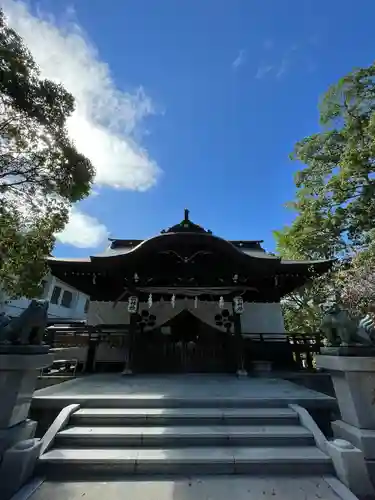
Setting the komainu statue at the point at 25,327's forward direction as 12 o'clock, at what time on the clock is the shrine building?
The shrine building is roughly at 11 o'clock from the komainu statue.

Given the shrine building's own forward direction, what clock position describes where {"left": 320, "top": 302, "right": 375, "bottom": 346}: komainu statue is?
The komainu statue is roughly at 11 o'clock from the shrine building.

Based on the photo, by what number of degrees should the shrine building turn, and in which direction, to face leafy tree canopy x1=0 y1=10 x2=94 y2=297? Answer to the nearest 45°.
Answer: approximately 45° to its right

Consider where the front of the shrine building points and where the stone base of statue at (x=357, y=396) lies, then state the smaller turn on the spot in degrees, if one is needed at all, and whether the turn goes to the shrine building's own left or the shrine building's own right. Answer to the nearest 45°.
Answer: approximately 45° to the shrine building's own left

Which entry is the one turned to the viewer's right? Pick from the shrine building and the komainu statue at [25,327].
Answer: the komainu statue

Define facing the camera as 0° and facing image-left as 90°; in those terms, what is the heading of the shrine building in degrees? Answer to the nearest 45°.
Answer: approximately 0°

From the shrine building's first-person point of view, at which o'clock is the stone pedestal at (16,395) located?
The stone pedestal is roughly at 1 o'clock from the shrine building.

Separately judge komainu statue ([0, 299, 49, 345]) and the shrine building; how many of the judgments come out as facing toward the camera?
1

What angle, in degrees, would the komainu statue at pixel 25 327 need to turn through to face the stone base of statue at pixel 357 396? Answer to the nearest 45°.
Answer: approximately 45° to its right

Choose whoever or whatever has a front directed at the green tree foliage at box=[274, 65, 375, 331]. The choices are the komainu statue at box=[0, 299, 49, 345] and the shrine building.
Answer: the komainu statue

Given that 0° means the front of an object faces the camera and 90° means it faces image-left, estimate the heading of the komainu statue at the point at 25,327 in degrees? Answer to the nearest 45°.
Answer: approximately 270°
